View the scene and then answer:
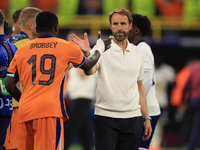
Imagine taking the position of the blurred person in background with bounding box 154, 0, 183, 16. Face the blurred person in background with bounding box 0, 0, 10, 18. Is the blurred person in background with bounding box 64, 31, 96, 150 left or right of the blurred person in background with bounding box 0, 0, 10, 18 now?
left

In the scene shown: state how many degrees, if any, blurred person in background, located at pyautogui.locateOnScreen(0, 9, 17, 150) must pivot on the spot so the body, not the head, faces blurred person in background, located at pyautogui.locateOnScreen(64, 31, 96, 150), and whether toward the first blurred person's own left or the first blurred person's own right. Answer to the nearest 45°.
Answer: approximately 45° to the first blurred person's own right
